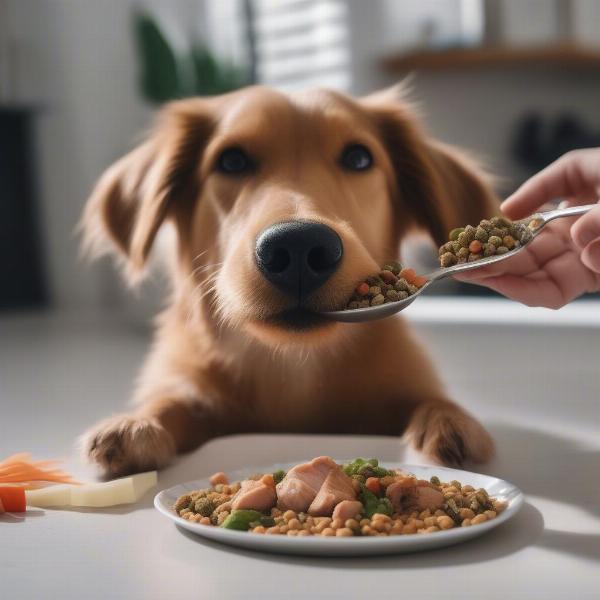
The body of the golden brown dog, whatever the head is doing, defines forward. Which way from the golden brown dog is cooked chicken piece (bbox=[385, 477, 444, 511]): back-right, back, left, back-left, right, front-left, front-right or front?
front

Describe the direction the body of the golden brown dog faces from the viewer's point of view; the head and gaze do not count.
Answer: toward the camera

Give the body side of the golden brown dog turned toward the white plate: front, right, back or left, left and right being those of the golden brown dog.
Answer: front

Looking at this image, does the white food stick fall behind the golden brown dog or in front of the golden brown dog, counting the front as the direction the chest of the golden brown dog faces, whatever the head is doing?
in front

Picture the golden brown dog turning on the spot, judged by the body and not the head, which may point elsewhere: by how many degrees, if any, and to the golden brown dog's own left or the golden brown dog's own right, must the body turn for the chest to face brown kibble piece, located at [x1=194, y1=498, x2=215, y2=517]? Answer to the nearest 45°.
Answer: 0° — it already faces it

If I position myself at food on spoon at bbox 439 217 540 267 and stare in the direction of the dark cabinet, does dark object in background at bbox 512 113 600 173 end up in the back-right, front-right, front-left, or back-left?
front-right

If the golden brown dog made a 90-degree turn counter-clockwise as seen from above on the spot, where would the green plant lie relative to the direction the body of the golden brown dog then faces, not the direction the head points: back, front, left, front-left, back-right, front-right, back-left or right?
left

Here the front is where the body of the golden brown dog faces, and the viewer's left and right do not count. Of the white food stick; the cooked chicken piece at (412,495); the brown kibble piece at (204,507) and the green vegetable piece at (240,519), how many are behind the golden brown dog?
0

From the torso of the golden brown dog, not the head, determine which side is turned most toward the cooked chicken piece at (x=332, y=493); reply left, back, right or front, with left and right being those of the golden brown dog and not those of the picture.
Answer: front

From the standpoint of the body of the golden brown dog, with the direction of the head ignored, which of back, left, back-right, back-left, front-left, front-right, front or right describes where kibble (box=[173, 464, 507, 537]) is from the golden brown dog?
front

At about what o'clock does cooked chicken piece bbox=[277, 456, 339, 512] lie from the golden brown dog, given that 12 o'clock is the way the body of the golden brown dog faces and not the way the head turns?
The cooked chicken piece is roughly at 12 o'clock from the golden brown dog.

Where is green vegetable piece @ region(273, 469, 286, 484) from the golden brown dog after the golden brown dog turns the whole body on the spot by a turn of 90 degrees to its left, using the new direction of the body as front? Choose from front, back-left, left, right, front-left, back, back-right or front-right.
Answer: right

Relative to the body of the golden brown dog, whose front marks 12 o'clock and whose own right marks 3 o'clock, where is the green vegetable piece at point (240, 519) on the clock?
The green vegetable piece is roughly at 12 o'clock from the golden brown dog.
